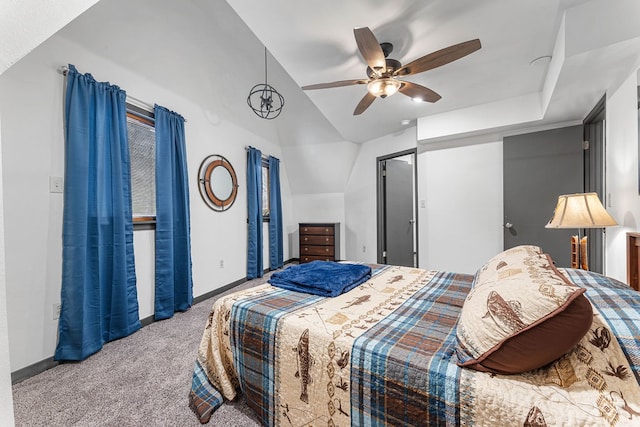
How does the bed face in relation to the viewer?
to the viewer's left

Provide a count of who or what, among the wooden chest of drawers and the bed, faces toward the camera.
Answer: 1

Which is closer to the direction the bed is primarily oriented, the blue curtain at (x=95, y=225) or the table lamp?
the blue curtain

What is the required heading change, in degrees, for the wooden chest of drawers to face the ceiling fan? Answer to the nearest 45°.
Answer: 0° — it already faces it

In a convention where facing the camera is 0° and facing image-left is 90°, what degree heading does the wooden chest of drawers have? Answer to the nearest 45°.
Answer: approximately 0°

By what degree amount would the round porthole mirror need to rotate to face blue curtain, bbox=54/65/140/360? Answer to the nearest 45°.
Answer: approximately 90° to its right

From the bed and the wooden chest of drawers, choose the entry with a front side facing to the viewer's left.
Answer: the bed

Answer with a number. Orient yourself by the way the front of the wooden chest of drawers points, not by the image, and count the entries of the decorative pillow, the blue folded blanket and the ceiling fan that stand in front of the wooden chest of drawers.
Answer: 3

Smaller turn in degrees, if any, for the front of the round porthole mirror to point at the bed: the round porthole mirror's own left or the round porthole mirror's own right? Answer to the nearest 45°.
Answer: approximately 45° to the round porthole mirror's own right

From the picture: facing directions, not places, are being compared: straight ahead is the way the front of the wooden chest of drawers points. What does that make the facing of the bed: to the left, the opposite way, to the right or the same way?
to the right

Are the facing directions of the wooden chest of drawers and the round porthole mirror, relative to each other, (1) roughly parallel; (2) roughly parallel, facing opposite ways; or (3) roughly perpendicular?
roughly perpendicular

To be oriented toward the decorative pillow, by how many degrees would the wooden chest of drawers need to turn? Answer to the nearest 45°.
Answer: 0° — it already faces it

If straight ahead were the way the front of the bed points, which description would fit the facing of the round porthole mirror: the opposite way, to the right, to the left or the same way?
the opposite way

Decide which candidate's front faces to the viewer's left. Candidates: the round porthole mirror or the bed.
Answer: the bed

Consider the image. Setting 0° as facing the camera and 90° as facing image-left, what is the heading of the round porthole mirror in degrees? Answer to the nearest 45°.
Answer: approximately 315°

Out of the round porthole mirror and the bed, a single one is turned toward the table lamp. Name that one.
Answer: the round porthole mirror

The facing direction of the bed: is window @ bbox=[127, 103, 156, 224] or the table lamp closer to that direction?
the window
